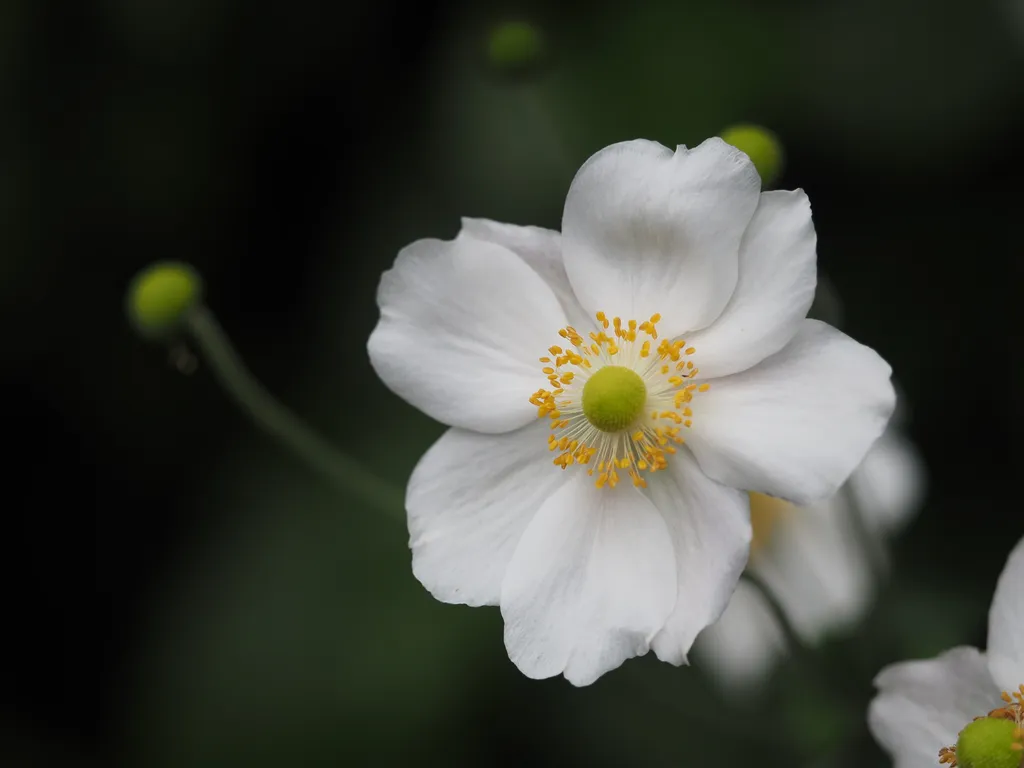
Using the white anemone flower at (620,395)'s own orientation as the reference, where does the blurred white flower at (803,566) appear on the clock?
The blurred white flower is roughly at 7 o'clock from the white anemone flower.

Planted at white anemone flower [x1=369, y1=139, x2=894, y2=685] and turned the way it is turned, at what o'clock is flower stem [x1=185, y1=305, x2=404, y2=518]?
The flower stem is roughly at 4 o'clock from the white anemone flower.

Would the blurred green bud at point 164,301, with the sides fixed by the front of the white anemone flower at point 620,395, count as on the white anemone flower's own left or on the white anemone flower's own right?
on the white anemone flower's own right

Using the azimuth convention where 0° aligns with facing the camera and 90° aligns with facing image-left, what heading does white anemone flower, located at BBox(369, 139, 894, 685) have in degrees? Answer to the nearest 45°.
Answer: approximately 0°

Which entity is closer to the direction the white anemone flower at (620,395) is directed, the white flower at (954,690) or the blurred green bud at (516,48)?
the white flower
